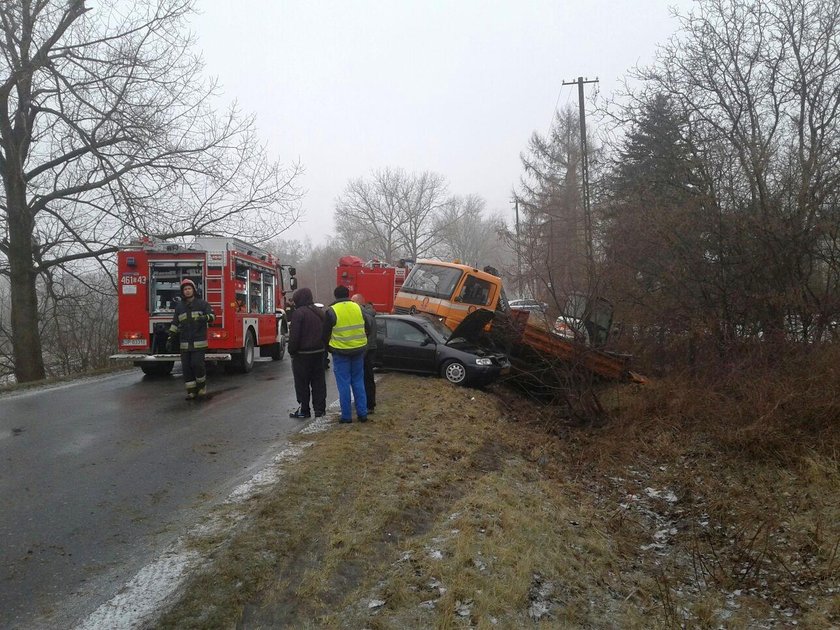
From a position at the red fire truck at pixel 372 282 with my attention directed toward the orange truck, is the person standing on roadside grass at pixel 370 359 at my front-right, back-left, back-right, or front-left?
front-right

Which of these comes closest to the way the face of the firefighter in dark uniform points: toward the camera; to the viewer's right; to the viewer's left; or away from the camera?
toward the camera

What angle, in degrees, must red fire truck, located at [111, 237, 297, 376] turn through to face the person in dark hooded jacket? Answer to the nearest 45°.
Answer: approximately 135° to its right

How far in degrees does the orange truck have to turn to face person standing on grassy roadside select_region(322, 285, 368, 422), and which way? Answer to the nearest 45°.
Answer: approximately 45° to its left

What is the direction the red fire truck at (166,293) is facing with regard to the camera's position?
facing away from the viewer and to the right of the viewer

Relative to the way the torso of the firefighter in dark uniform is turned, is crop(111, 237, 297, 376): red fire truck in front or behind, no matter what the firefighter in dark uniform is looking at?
behind

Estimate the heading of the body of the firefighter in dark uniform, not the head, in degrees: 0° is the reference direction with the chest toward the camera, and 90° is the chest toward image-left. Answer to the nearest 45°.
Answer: approximately 0°

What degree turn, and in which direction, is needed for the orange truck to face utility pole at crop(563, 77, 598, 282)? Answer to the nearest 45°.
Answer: approximately 180°

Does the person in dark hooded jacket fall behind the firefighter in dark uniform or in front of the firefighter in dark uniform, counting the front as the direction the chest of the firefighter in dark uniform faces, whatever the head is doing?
in front

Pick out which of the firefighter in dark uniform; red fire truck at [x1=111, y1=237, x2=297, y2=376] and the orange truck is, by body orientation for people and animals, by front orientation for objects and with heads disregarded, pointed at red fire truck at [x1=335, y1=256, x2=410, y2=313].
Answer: red fire truck at [x1=111, y1=237, x2=297, y2=376]

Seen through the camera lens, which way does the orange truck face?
facing the viewer and to the left of the viewer

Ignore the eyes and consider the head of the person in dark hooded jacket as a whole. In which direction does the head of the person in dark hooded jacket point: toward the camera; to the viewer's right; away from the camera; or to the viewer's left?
away from the camera

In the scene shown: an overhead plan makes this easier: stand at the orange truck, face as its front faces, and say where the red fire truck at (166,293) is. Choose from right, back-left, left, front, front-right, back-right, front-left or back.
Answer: front

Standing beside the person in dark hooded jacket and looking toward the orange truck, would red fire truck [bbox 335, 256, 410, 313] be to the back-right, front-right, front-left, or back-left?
front-left

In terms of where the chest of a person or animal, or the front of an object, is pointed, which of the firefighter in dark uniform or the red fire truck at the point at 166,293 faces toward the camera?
the firefighter in dark uniform

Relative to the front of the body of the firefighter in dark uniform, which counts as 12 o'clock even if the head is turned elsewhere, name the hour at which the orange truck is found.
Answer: The orange truck is roughly at 8 o'clock from the firefighter in dark uniform.

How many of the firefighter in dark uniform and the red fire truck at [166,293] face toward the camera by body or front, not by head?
1

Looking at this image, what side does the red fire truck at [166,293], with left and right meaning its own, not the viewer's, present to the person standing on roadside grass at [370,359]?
back
